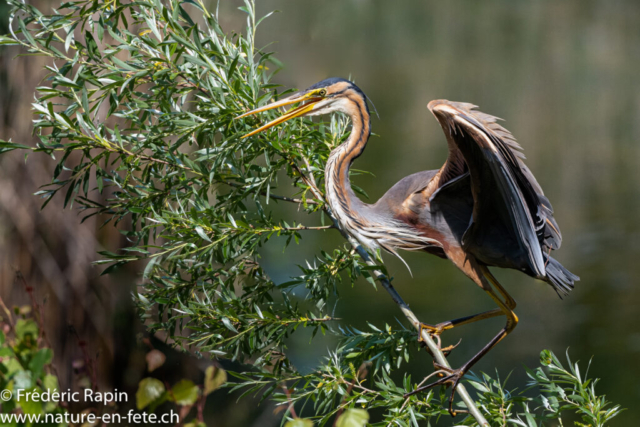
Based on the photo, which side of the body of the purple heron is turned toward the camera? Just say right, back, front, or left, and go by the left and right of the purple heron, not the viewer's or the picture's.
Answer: left
